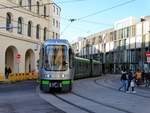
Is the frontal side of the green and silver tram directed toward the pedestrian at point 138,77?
no

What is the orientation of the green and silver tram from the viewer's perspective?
toward the camera
